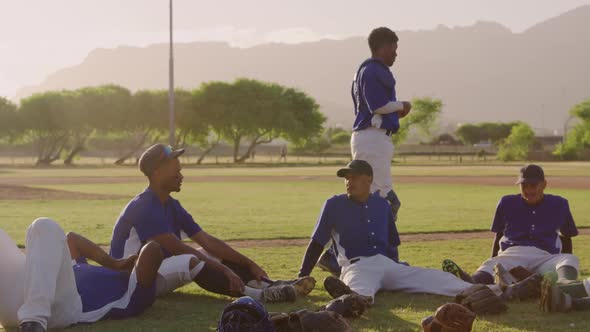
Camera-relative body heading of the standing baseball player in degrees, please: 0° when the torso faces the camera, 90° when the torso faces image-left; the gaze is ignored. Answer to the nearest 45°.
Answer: approximately 270°

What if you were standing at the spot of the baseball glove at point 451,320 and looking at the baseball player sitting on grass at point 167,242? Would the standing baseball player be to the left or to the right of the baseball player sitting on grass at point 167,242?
right

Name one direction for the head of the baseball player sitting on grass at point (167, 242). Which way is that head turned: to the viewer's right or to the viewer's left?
to the viewer's right

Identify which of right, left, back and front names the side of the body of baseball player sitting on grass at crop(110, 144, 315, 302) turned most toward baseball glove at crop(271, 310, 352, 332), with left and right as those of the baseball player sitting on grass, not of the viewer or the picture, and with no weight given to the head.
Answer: front

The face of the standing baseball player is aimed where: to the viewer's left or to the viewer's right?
to the viewer's right

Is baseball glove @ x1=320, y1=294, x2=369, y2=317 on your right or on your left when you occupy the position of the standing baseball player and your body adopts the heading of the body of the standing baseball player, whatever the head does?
on your right

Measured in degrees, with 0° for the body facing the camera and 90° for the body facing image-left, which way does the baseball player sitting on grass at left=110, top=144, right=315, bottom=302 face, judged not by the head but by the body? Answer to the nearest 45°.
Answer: approximately 315°

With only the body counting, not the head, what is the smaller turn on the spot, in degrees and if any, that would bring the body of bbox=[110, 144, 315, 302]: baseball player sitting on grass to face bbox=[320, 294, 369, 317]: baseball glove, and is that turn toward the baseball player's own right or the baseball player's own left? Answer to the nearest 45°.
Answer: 0° — they already face it

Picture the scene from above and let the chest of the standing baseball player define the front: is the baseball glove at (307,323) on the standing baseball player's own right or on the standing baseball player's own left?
on the standing baseball player's own right

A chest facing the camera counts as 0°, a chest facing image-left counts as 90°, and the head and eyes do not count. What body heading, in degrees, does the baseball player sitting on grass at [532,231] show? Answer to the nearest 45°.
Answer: approximately 0°

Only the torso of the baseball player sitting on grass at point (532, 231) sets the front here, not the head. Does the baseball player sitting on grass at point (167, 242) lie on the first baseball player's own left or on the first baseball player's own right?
on the first baseball player's own right

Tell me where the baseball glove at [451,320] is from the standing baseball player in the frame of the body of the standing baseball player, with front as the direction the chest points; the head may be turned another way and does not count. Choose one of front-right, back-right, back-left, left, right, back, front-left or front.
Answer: right
